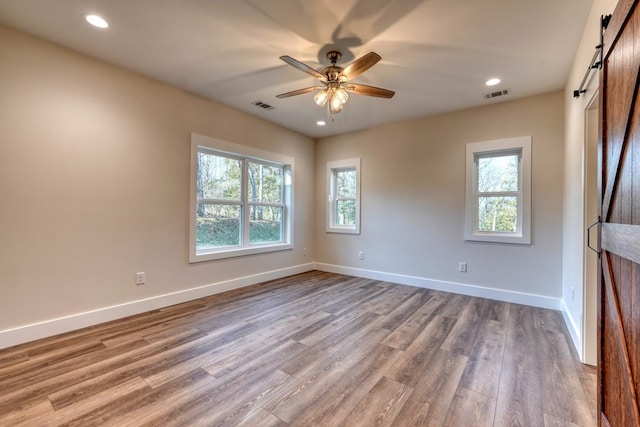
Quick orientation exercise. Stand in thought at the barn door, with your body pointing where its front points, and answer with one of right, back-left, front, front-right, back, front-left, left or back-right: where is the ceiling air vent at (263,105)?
front

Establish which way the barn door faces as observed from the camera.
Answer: facing to the left of the viewer

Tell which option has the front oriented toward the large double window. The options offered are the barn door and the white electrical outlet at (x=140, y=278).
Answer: the barn door

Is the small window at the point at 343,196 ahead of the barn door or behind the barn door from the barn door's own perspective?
ahead

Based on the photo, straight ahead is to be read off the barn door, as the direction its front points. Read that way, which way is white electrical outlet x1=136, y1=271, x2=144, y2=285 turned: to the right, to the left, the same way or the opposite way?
the opposite way

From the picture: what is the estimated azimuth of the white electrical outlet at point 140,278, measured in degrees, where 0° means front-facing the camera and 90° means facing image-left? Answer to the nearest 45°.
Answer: approximately 0°

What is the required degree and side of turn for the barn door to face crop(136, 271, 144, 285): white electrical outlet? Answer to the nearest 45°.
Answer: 0° — it already faces it

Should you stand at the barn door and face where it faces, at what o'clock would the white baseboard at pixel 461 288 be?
The white baseboard is roughly at 2 o'clock from the barn door.

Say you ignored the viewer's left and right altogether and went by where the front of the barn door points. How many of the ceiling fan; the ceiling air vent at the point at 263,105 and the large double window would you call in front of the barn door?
3

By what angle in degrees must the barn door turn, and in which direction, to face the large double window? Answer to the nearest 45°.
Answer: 0° — it already faces it

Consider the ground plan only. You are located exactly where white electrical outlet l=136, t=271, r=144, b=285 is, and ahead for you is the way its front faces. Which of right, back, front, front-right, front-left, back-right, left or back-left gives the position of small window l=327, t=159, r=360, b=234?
left
